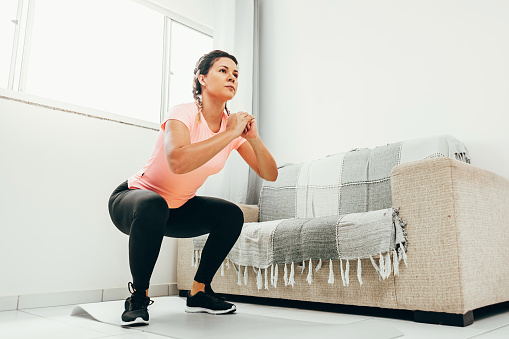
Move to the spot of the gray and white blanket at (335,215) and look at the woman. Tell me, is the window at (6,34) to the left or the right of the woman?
right

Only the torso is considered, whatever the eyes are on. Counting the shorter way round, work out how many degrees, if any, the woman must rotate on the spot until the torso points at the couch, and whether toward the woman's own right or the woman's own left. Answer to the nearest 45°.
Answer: approximately 45° to the woman's own left

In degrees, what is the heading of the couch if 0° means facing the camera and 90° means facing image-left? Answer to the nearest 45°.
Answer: approximately 45°

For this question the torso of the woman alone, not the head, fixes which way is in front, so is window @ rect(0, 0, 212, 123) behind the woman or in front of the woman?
behind

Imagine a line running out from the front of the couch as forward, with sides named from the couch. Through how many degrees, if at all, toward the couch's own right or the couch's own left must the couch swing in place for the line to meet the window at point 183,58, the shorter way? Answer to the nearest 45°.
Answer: approximately 90° to the couch's own right

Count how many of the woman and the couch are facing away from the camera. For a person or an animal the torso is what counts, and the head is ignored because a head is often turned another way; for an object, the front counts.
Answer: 0

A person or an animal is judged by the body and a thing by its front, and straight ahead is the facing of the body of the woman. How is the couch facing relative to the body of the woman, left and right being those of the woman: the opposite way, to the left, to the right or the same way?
to the right

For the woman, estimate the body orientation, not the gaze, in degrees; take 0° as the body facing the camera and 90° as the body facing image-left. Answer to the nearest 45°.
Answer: approximately 315°

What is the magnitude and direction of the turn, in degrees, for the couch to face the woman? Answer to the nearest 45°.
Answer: approximately 45° to its right

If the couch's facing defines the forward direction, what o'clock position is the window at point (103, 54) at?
The window is roughly at 2 o'clock from the couch.

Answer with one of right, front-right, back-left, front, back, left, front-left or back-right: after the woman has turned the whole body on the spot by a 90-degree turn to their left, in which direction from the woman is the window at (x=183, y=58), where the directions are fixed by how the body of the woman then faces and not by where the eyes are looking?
front-left
